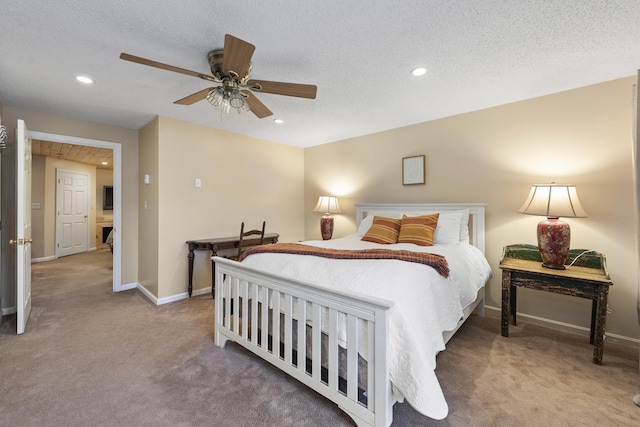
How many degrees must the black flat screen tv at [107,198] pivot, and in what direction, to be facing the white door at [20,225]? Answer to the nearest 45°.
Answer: approximately 45° to its right

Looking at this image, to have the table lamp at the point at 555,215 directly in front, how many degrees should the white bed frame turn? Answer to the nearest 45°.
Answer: approximately 180°

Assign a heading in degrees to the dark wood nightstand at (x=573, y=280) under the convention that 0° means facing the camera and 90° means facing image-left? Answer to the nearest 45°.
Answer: approximately 45°

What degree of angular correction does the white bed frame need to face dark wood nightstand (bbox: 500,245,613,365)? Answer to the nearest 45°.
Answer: approximately 180°

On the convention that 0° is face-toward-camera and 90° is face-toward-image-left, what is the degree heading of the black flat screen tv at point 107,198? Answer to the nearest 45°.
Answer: approximately 315°

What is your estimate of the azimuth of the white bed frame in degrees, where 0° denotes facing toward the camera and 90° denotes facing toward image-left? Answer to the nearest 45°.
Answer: approximately 45°
